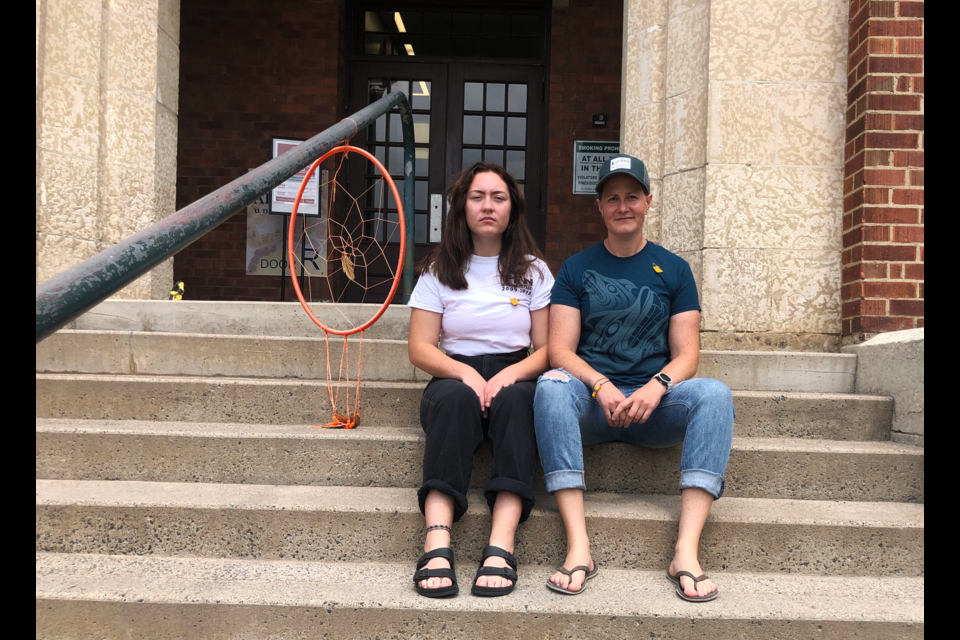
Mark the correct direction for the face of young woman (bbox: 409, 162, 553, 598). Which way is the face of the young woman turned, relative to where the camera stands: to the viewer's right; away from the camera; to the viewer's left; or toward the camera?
toward the camera

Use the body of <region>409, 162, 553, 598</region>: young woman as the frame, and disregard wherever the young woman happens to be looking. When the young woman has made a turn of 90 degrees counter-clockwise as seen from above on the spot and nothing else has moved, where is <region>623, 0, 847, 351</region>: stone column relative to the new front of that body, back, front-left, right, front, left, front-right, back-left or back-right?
front-left

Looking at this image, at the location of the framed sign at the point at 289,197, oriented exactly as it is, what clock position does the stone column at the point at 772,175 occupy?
The stone column is roughly at 11 o'clock from the framed sign.

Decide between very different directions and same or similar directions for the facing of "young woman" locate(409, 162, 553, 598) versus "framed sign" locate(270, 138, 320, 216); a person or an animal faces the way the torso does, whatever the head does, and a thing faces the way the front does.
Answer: same or similar directions

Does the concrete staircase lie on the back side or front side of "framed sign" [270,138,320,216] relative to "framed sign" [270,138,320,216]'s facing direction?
on the front side

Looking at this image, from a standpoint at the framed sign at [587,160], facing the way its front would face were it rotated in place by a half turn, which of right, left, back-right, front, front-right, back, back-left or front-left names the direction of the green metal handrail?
back

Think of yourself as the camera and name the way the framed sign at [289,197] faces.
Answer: facing the viewer

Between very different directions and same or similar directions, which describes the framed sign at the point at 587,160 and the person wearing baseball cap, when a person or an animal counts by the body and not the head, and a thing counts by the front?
same or similar directions

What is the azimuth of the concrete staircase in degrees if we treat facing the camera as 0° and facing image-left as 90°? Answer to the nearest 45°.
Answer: approximately 0°

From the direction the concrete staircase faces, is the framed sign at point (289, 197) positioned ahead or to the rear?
to the rear

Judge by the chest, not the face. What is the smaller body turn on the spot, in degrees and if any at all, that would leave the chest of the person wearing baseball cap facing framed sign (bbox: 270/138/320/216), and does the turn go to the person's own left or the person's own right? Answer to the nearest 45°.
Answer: approximately 135° to the person's own right

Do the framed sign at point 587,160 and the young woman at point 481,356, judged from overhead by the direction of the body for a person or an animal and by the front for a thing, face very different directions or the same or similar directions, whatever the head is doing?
same or similar directions

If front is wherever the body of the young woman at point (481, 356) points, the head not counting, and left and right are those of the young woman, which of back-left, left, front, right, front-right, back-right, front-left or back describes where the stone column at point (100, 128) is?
back-right

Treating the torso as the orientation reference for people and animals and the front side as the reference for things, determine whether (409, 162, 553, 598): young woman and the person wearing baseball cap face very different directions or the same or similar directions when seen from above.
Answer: same or similar directions

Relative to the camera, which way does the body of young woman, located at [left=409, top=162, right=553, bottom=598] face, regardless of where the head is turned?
toward the camera
